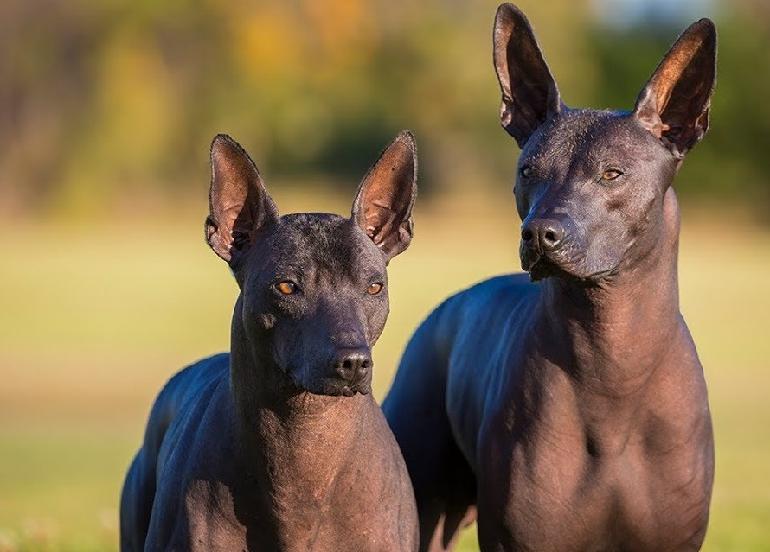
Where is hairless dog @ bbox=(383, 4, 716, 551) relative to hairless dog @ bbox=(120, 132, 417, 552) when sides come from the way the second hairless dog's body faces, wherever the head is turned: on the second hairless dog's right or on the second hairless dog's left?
on the second hairless dog's left

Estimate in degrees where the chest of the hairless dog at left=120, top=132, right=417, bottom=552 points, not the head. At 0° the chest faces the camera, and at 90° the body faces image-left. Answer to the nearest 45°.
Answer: approximately 315°

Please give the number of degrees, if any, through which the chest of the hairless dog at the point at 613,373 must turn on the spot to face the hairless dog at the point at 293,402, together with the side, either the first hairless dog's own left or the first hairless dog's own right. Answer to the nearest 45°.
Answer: approximately 90° to the first hairless dog's own right

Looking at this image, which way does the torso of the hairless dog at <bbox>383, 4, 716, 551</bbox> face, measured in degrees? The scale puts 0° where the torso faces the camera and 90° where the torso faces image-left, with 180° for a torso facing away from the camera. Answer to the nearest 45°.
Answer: approximately 315°
